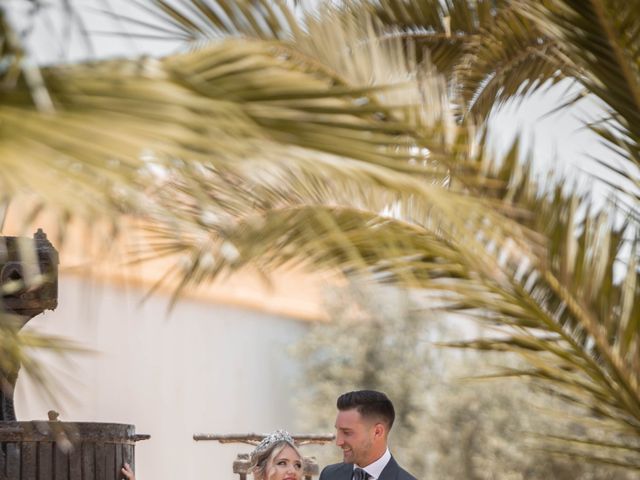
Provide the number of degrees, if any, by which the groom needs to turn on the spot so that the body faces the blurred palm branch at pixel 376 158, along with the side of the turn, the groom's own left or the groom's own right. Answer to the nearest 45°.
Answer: approximately 45° to the groom's own left

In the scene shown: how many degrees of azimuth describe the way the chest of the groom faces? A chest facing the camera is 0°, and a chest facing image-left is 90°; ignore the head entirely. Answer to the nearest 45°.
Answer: approximately 45°

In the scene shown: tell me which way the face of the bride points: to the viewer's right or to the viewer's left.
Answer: to the viewer's right

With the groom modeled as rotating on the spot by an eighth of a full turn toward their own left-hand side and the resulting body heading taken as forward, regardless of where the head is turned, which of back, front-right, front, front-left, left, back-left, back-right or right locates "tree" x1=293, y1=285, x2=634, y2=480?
back
